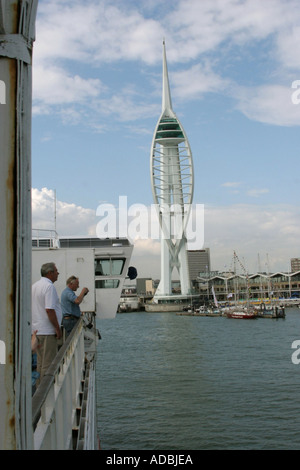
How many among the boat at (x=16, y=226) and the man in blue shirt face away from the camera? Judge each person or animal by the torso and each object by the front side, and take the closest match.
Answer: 1

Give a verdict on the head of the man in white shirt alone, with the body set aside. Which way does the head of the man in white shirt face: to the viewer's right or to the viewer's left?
to the viewer's right

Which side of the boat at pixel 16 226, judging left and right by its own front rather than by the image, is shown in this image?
back

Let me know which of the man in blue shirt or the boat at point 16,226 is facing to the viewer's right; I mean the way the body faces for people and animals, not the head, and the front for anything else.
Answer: the man in blue shirt

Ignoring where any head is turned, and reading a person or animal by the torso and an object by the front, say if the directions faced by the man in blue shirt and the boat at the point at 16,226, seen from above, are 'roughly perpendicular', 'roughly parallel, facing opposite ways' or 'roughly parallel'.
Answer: roughly perpendicular

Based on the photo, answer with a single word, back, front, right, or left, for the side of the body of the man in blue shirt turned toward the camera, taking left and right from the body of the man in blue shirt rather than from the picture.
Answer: right
